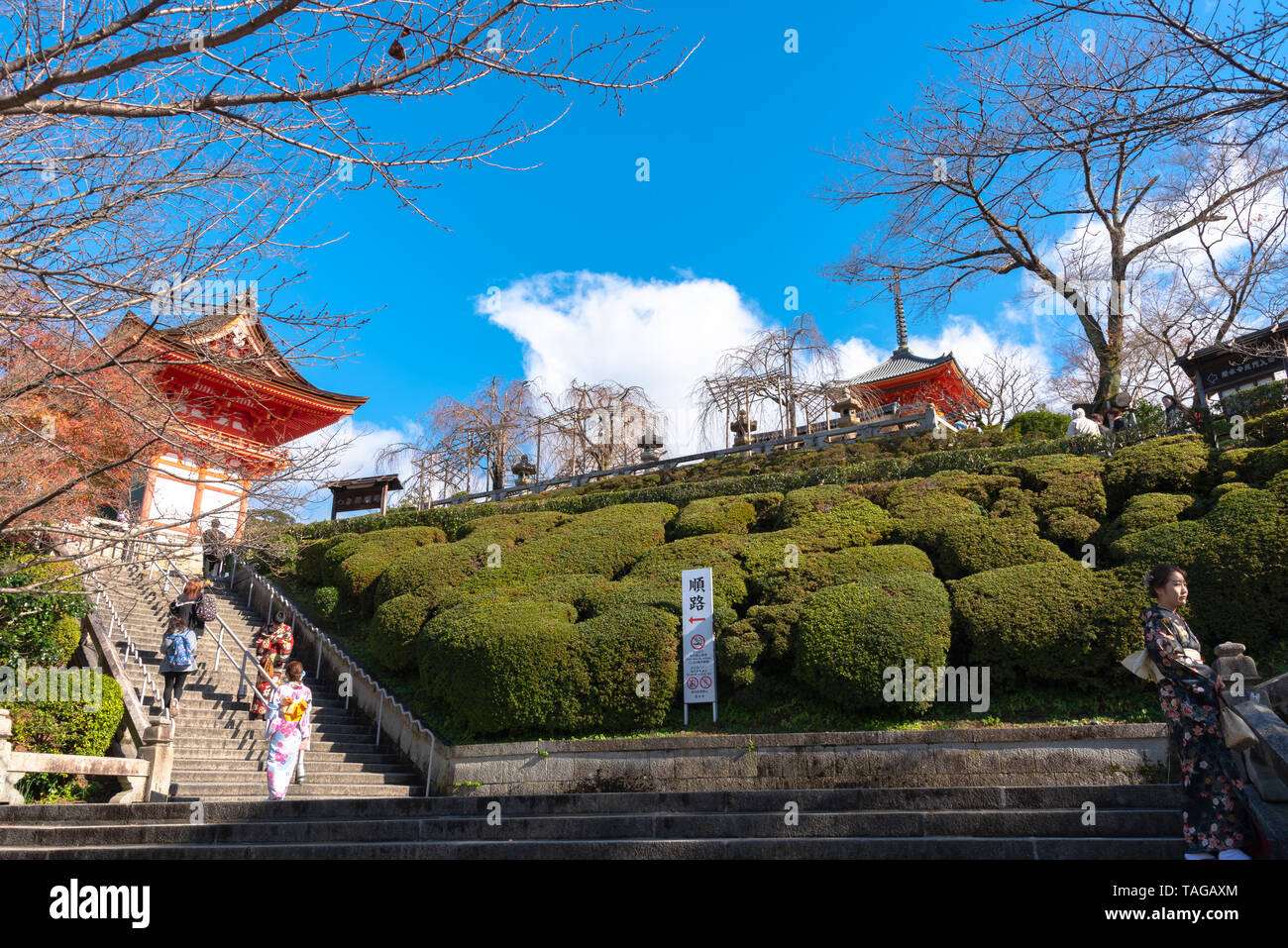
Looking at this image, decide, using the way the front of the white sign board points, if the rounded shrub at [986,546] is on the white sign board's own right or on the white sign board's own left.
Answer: on the white sign board's own left

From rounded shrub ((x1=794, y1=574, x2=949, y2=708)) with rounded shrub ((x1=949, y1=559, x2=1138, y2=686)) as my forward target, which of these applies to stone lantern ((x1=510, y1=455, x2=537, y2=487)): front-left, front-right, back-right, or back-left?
back-left

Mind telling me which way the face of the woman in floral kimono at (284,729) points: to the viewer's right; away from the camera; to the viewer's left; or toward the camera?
away from the camera

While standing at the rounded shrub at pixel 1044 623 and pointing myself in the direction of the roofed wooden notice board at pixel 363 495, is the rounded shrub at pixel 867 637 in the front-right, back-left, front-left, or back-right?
front-left

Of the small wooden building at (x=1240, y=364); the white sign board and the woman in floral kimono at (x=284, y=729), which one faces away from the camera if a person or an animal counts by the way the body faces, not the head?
the woman in floral kimono

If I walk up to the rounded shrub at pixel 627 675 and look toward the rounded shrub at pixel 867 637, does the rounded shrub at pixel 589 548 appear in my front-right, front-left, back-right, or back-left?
back-left

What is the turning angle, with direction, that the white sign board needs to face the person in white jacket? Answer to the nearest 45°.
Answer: approximately 135° to its left

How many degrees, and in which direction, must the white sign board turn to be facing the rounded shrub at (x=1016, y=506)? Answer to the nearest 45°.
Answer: approximately 135° to its left

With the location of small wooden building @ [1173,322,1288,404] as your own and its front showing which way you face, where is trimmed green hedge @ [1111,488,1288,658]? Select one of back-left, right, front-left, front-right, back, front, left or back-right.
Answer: front-left

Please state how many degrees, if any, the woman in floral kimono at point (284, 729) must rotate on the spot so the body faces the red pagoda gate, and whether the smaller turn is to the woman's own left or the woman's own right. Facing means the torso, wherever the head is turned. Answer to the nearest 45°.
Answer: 0° — they already face it

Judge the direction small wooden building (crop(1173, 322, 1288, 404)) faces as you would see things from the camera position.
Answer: facing the viewer and to the left of the viewer

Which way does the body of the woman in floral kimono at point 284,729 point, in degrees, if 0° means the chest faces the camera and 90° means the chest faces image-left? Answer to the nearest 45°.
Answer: approximately 180°

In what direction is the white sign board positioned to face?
toward the camera

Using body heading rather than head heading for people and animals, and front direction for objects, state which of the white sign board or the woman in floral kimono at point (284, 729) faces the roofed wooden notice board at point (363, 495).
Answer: the woman in floral kimono
